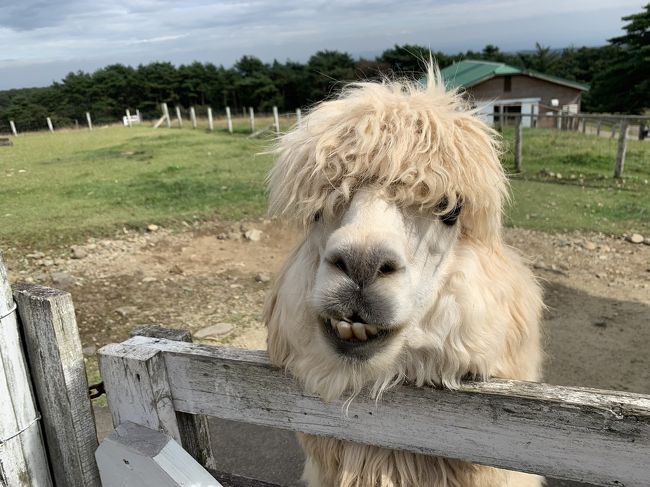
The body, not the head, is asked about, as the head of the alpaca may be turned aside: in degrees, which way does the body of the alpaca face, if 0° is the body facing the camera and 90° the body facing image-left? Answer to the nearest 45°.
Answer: approximately 0°

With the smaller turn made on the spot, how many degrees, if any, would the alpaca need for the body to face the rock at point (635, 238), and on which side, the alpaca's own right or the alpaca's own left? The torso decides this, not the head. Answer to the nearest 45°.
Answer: approximately 135° to the alpaca's own left

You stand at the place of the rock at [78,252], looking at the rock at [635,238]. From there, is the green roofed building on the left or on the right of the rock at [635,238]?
left

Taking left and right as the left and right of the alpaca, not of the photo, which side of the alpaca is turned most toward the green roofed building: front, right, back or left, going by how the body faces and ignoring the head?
back

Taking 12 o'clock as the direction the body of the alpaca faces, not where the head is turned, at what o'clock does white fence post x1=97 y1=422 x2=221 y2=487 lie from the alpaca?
The white fence post is roughly at 2 o'clock from the alpaca.

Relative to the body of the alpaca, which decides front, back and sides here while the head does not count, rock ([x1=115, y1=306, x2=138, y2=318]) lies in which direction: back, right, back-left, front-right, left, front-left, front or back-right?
back-right

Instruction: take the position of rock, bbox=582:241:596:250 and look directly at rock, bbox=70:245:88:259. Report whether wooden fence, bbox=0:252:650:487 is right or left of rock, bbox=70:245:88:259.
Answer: left

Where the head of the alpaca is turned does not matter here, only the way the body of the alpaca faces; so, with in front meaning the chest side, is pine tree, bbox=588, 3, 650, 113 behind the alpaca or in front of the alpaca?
behind

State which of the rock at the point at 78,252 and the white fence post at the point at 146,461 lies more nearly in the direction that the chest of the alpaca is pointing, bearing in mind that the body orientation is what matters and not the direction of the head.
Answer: the white fence post

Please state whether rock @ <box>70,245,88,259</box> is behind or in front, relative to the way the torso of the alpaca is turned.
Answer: behind

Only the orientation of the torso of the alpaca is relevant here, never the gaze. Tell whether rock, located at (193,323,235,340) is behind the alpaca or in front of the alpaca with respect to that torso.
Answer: behind

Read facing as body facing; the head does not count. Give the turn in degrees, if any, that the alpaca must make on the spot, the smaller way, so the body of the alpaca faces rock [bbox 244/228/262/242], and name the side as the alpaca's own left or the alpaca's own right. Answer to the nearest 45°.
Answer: approximately 180°

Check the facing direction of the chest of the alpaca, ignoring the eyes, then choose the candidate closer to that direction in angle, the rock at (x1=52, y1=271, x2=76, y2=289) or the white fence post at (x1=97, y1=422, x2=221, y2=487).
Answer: the white fence post
